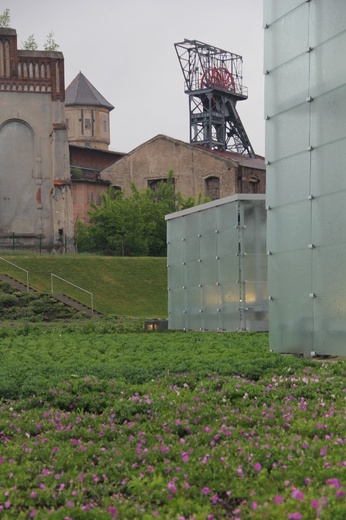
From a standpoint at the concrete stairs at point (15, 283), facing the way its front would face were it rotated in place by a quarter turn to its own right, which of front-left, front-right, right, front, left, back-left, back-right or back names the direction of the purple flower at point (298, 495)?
front

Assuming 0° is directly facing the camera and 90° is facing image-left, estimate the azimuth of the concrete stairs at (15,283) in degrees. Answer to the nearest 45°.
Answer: approximately 270°

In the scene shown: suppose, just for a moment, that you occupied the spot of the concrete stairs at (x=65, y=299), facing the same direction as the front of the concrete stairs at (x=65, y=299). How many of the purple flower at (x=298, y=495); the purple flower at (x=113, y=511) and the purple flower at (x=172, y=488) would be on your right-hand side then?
3

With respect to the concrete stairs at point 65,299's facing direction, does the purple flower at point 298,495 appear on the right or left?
on its right

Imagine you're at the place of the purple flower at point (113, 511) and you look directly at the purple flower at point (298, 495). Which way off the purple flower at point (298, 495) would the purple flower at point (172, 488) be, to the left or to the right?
left

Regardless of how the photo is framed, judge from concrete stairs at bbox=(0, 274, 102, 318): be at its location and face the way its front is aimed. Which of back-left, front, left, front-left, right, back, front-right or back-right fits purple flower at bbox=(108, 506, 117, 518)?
right

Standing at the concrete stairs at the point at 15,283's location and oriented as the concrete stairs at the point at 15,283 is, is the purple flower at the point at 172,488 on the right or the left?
on its right

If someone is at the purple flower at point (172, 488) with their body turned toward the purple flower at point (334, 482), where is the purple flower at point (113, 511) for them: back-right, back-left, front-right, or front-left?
back-right

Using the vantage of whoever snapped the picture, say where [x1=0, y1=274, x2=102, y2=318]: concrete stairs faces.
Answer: facing to the right of the viewer

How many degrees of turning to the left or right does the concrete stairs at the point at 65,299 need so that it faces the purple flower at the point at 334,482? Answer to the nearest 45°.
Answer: approximately 90° to its right

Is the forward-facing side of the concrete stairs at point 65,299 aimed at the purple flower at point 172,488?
no

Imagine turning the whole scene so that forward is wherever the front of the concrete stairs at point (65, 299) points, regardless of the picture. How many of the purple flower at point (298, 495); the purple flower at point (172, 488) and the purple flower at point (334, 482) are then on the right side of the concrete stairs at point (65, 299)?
3

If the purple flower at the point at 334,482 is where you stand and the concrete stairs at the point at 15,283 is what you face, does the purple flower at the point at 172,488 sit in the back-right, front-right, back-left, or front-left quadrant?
front-left

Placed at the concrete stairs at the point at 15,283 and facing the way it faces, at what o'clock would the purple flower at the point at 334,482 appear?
The purple flower is roughly at 3 o'clock from the concrete stairs.
